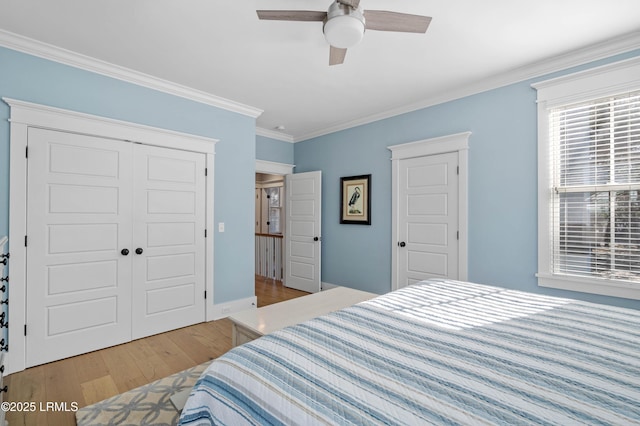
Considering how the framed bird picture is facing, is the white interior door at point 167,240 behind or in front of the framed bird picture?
in front

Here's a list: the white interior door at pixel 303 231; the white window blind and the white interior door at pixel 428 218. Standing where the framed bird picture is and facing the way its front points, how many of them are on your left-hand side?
2

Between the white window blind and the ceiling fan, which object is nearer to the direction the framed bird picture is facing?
the ceiling fan

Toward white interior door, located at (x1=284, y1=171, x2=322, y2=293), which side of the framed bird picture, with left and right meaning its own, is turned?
right

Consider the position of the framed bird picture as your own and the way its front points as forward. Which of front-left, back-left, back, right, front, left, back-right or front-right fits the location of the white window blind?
left

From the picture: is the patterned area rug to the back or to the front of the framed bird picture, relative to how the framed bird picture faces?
to the front

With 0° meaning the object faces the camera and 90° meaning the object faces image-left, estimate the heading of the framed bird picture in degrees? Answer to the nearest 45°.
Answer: approximately 45°

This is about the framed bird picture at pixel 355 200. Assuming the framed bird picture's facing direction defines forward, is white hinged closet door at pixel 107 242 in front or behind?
in front

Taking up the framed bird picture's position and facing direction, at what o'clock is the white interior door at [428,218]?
The white interior door is roughly at 9 o'clock from the framed bird picture.

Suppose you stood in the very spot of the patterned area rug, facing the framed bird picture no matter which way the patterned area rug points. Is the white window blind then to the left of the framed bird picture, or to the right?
right

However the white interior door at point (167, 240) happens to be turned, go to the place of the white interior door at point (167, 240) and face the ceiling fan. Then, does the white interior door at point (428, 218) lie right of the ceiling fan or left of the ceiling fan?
left
